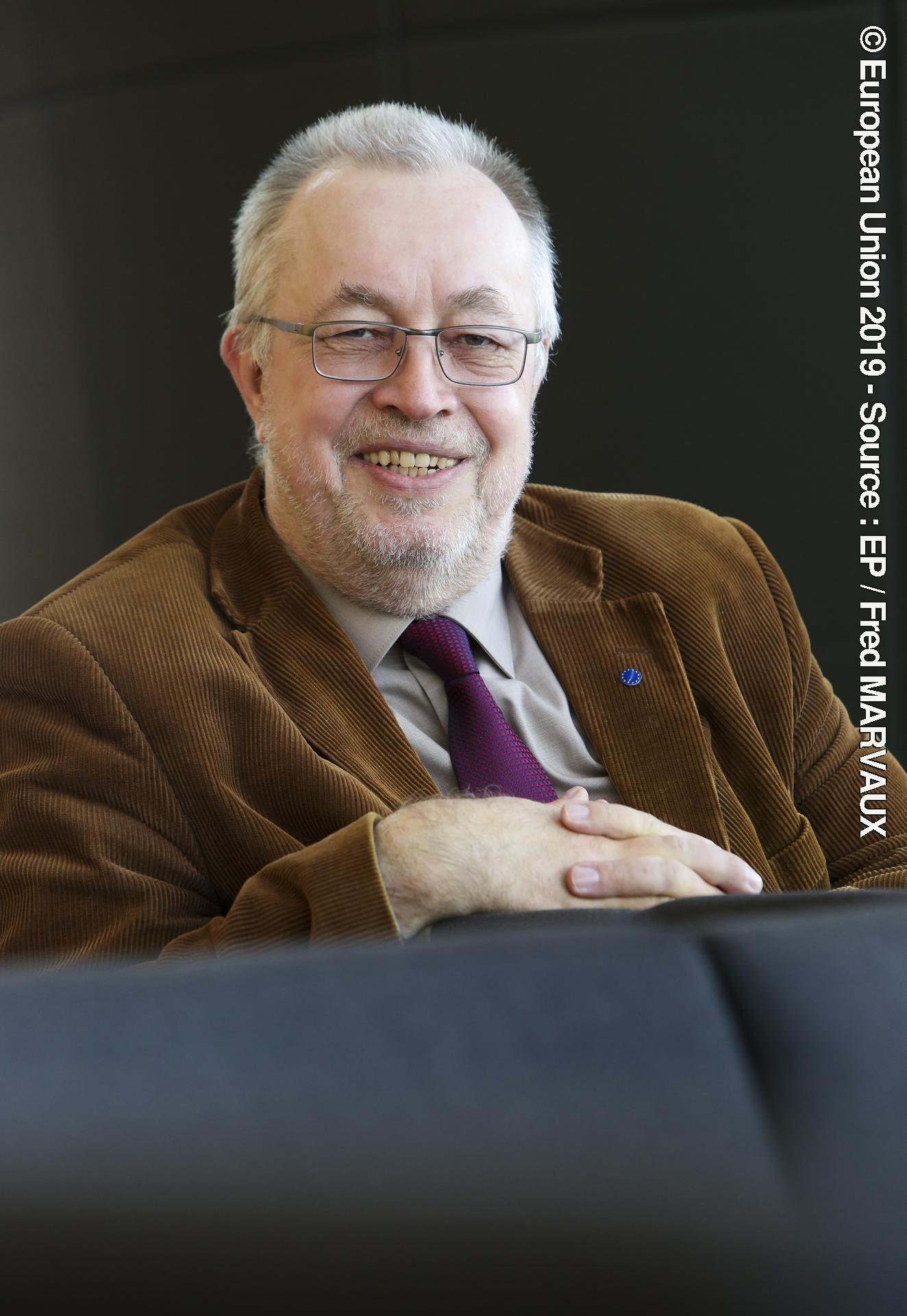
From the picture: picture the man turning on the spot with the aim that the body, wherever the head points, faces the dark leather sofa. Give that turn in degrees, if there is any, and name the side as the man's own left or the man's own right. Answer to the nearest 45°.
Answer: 0° — they already face it

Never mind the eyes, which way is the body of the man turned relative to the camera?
toward the camera
